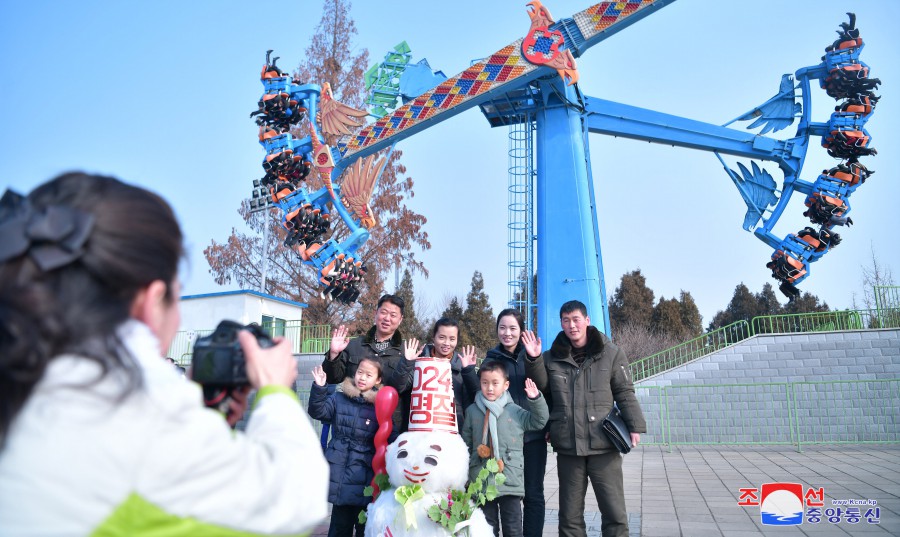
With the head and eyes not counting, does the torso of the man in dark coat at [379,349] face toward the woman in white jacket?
yes

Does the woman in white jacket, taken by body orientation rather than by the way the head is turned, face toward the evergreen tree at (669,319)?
yes

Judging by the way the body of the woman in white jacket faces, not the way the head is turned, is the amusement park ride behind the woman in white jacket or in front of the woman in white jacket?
in front

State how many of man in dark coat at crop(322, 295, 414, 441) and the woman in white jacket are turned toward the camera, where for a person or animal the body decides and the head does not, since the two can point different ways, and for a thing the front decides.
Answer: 1

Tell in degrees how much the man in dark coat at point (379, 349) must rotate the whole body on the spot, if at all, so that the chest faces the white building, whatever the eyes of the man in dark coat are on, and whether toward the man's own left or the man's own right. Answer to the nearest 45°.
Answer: approximately 180°

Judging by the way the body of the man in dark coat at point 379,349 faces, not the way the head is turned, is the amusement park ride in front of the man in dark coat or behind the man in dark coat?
behind

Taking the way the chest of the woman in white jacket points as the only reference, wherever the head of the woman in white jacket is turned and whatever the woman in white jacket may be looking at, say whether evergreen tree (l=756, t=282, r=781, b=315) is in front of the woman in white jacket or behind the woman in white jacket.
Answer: in front

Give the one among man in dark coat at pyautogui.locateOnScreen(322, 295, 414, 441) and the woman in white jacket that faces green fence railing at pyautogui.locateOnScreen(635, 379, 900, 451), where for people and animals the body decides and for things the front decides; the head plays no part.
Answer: the woman in white jacket

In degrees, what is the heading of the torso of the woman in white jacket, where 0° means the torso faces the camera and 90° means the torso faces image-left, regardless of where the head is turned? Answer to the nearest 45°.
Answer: approximately 225°

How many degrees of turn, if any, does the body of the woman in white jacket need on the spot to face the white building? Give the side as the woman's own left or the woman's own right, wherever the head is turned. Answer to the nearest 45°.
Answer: approximately 45° to the woman's own left

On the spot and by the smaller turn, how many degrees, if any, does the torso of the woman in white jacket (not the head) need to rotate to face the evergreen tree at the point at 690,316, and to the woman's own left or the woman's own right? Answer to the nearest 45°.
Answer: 0° — they already face it

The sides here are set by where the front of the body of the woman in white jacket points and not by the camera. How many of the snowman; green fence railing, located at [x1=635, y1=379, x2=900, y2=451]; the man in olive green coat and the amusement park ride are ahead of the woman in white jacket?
4
